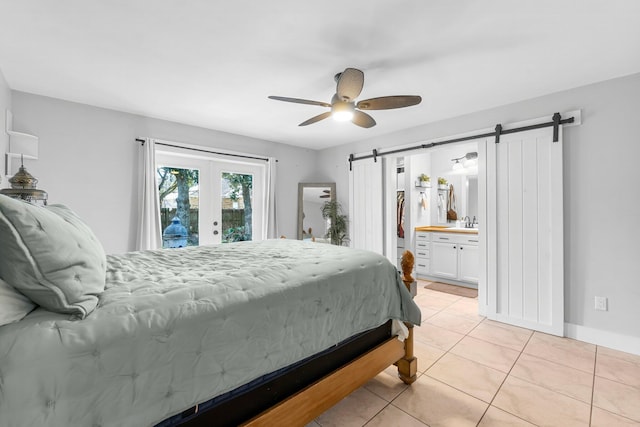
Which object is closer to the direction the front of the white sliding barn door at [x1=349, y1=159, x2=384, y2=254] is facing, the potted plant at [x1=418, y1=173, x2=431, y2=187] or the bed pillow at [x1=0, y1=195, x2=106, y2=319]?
the bed pillow

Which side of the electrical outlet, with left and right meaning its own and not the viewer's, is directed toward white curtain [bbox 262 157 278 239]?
right

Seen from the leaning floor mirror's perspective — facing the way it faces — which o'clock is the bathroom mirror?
The bathroom mirror is roughly at 9 o'clock from the leaning floor mirror.

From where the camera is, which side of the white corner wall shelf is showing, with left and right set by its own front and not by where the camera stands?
right

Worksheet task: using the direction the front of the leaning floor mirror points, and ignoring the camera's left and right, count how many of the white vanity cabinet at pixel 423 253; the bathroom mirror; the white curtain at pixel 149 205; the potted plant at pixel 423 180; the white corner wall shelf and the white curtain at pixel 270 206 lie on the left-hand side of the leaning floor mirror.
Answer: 3

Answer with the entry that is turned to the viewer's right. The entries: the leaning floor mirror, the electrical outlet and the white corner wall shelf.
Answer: the white corner wall shelf

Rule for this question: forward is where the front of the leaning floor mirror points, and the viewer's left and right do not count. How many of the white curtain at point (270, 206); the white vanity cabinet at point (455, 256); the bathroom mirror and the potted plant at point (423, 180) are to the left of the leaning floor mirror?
3
